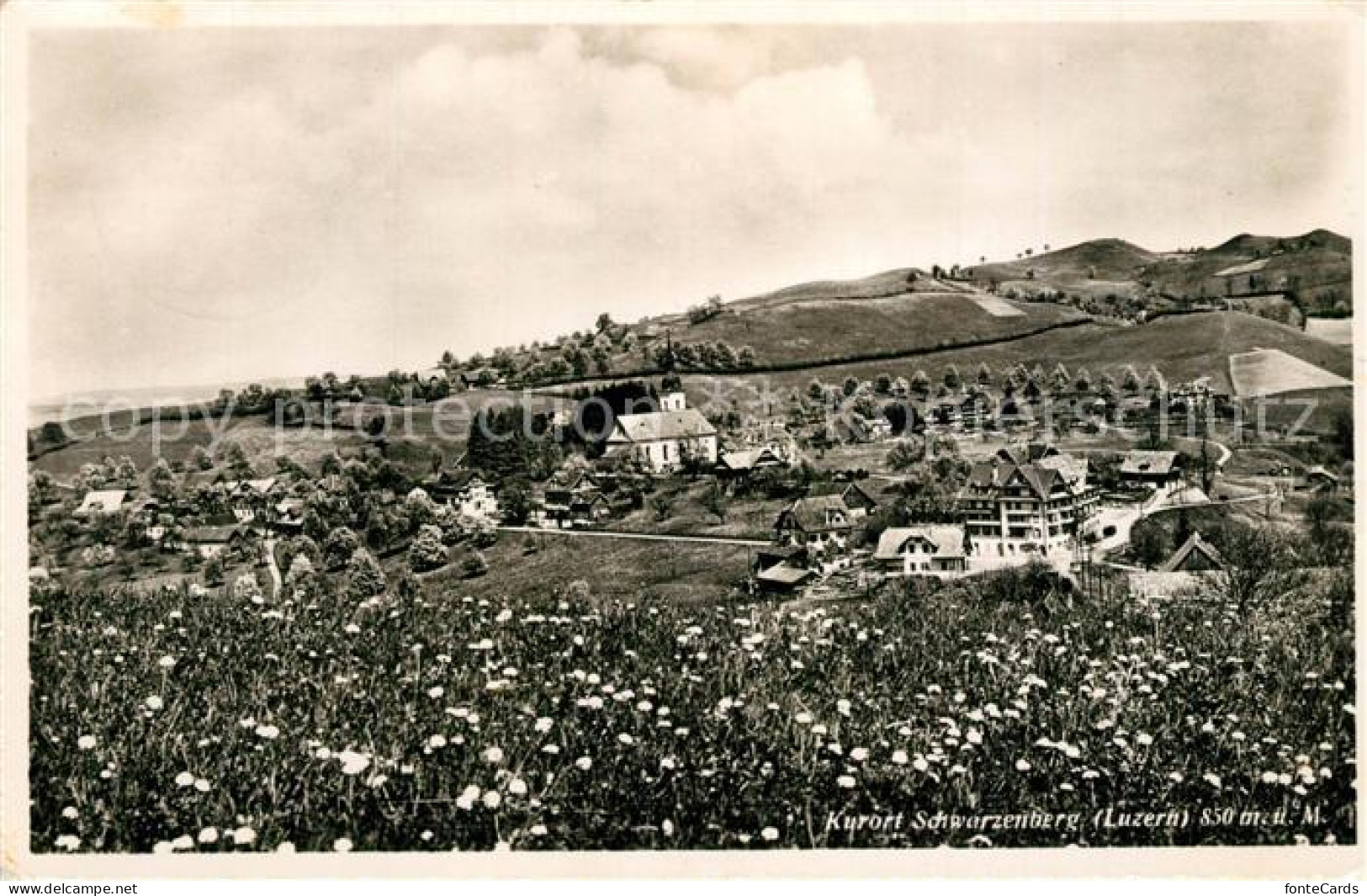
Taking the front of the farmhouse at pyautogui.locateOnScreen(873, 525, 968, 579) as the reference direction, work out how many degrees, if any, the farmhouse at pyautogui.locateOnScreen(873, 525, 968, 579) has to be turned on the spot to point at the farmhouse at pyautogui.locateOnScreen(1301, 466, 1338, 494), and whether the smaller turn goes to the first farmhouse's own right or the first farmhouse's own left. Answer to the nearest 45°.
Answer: approximately 90° to the first farmhouse's own left

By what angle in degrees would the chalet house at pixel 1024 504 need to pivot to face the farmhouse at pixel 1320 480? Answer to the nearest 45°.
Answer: approximately 90° to its left

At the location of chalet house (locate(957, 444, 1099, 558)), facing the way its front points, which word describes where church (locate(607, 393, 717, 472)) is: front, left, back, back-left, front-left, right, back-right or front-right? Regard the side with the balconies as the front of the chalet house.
right

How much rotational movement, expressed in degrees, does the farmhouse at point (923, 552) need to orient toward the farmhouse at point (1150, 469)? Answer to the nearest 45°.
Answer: approximately 90° to its left

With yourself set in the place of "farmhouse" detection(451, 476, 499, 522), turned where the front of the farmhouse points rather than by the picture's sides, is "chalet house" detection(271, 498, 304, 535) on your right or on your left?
on your right

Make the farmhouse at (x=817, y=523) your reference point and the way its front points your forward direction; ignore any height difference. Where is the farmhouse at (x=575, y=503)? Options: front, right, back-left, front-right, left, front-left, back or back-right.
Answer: right

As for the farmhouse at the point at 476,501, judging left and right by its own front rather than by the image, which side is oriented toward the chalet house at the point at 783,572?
left

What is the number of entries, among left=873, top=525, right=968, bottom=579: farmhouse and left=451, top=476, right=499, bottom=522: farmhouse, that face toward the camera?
2

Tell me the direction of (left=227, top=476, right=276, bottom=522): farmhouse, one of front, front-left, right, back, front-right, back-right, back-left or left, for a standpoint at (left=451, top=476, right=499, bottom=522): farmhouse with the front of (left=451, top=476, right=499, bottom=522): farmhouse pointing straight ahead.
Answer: right

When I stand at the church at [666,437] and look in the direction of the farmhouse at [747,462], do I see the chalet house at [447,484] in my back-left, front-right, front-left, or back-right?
back-right

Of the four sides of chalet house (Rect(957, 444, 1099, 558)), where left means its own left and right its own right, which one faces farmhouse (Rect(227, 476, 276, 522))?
right

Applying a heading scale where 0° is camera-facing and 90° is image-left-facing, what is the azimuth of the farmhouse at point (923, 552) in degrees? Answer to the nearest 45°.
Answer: approximately 0°

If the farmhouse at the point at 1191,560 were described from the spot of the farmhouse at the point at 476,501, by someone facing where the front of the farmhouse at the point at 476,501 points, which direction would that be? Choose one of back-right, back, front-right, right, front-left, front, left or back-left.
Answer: left
